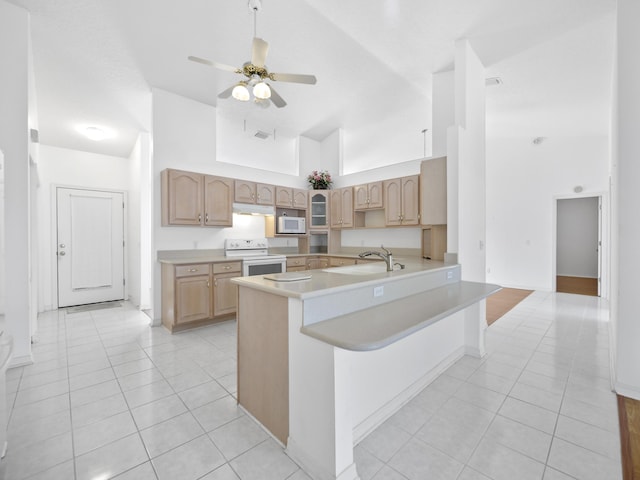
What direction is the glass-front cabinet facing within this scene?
toward the camera

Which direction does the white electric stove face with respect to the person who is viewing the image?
facing the viewer and to the right of the viewer

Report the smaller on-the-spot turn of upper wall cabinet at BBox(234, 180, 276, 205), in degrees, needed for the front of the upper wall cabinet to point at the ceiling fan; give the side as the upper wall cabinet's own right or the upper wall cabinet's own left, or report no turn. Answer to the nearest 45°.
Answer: approximately 45° to the upper wall cabinet's own right

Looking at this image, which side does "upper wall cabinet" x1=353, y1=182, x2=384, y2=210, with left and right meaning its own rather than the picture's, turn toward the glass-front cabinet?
right

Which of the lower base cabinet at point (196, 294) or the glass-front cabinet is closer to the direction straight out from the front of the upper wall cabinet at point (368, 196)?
the lower base cabinet

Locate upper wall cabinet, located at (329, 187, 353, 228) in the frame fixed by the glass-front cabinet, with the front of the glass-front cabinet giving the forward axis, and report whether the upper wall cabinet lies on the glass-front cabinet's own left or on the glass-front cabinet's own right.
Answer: on the glass-front cabinet's own left

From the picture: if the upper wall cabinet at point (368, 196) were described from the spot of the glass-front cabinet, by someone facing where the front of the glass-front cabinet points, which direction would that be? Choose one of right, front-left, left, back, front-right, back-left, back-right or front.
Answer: front-left

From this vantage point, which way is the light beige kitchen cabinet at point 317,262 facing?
toward the camera

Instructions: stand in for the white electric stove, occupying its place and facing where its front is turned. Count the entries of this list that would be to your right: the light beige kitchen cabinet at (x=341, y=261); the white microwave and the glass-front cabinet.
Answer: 0

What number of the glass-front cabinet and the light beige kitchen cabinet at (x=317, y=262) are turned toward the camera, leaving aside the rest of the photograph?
2

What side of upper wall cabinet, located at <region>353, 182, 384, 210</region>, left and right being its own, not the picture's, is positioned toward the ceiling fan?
front

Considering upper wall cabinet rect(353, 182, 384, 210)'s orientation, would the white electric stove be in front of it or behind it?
in front

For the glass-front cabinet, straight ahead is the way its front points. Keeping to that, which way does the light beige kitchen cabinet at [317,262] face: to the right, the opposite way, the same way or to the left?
the same way

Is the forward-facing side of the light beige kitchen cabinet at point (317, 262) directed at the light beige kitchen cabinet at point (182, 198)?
no
